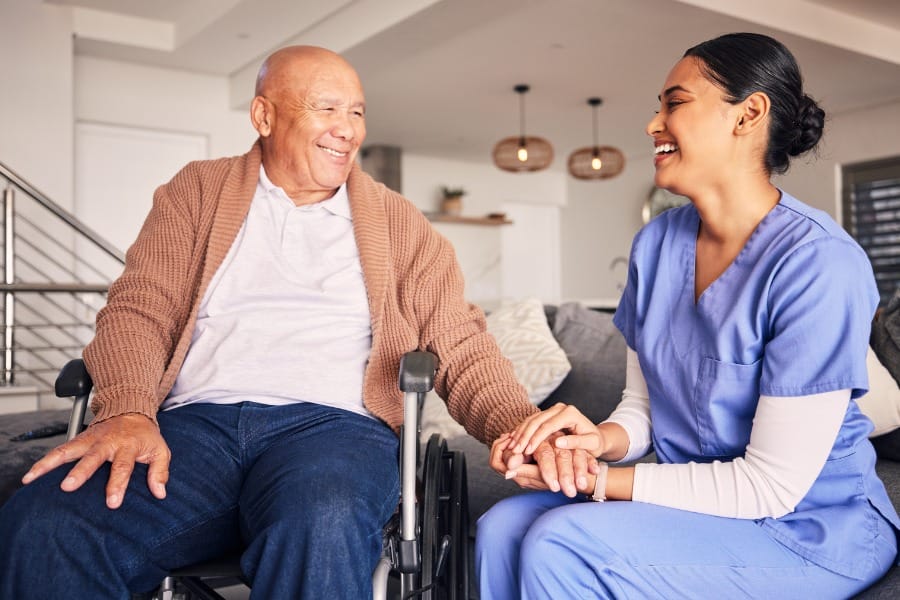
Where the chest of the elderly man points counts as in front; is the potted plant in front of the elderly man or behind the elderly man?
behind

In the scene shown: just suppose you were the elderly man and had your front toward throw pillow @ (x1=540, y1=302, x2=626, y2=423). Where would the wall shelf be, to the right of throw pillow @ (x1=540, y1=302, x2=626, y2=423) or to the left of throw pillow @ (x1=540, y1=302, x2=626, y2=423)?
left

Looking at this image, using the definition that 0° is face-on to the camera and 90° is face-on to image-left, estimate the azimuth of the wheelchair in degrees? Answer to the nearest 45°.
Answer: approximately 0°

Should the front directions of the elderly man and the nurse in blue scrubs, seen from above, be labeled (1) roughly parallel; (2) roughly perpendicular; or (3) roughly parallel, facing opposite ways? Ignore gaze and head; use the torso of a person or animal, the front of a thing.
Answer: roughly perpendicular

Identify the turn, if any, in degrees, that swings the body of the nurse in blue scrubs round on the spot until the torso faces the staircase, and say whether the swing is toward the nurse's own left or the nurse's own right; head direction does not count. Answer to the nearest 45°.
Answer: approximately 90° to the nurse's own right

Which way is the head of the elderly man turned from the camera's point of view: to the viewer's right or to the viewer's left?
to the viewer's right

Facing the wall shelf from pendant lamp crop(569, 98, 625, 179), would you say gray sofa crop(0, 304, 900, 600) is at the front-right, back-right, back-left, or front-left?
back-left

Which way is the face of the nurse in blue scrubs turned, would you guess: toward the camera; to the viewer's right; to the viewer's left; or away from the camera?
to the viewer's left

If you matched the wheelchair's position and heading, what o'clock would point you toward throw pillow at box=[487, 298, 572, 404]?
The throw pillow is roughly at 7 o'clock from the wheelchair.

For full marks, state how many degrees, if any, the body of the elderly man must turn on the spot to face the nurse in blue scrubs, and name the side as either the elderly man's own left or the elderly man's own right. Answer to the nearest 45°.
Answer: approximately 45° to the elderly man's own left
